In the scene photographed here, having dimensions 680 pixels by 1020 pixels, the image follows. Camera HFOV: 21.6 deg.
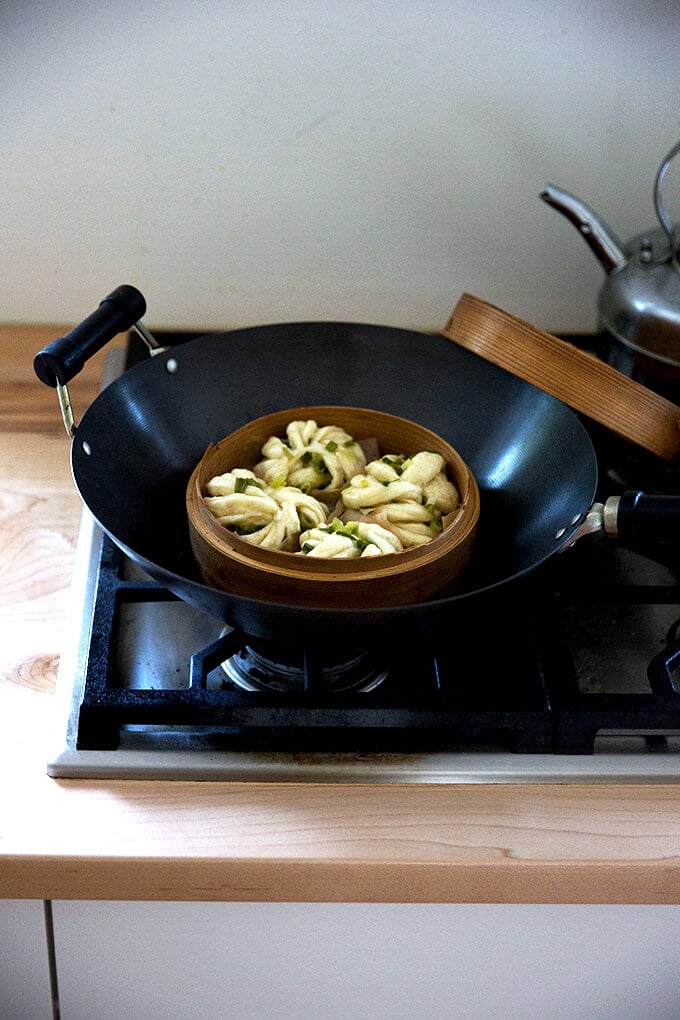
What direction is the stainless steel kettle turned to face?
to the viewer's left

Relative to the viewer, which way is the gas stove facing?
toward the camera
